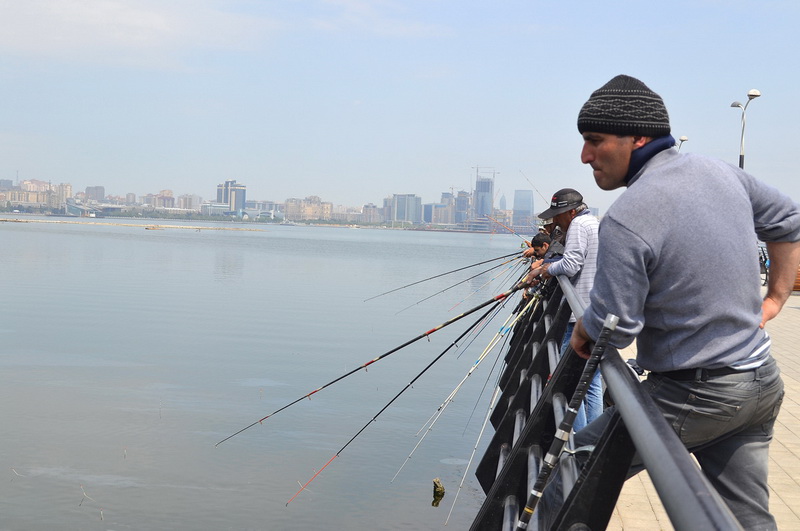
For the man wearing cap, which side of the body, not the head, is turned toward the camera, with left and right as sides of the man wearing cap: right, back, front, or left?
left

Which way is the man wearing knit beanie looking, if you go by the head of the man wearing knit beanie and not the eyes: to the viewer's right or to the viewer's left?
to the viewer's left

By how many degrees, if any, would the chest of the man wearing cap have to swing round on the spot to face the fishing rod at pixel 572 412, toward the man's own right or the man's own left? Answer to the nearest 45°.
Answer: approximately 90° to the man's own left

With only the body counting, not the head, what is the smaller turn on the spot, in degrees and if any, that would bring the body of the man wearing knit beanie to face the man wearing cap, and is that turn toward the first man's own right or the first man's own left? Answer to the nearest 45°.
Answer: approximately 45° to the first man's own right

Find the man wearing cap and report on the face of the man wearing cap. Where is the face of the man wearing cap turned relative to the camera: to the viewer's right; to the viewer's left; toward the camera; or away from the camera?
to the viewer's left

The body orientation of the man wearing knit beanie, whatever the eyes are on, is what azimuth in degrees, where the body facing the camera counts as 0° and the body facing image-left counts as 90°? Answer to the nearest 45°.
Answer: approximately 135°

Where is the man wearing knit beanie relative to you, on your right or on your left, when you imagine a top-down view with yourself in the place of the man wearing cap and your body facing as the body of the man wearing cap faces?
on your left
